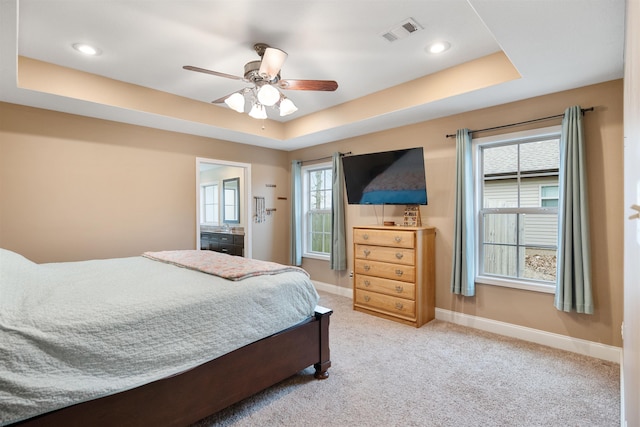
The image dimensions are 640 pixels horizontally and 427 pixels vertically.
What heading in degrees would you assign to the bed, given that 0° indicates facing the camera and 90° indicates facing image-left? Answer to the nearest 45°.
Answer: approximately 225°

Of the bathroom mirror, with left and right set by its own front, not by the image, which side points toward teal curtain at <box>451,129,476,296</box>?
left

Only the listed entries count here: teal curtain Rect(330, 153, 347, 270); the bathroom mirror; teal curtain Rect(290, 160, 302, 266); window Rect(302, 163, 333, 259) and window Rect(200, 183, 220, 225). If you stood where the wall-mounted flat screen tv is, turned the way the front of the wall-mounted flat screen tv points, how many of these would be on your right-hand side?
5

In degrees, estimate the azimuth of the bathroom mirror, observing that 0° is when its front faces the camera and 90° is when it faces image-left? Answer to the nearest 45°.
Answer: approximately 45°

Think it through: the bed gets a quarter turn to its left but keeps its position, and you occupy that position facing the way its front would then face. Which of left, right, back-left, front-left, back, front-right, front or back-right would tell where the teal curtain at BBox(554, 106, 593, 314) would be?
back-right

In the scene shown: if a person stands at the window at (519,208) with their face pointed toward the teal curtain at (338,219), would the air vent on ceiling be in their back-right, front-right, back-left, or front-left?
front-left

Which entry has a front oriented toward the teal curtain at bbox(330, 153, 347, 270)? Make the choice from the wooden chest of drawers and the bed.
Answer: the bed

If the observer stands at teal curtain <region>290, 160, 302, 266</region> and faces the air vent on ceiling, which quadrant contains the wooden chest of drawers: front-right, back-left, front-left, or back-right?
front-left

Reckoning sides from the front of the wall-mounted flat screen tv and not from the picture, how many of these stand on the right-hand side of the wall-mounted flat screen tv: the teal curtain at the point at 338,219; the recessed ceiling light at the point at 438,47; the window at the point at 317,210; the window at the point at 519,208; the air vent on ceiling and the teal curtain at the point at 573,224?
2

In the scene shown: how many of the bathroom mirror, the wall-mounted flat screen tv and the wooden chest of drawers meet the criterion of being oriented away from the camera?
0

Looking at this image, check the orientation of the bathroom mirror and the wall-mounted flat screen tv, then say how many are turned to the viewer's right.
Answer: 0

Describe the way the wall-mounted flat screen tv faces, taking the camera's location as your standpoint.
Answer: facing the viewer and to the left of the viewer

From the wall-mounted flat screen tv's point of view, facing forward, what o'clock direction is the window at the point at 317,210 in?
The window is roughly at 3 o'clock from the wall-mounted flat screen tv.

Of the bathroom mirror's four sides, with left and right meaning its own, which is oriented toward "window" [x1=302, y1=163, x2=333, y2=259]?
left

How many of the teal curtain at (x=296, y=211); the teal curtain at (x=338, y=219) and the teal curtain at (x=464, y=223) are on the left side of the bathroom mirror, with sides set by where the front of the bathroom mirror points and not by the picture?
3
